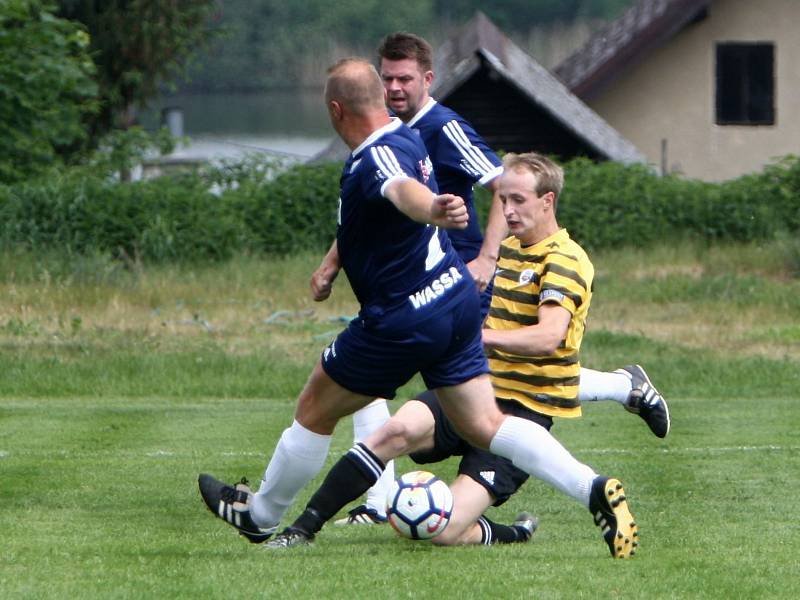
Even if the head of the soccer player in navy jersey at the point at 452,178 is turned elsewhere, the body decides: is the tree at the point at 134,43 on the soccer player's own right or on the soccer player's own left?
on the soccer player's own right

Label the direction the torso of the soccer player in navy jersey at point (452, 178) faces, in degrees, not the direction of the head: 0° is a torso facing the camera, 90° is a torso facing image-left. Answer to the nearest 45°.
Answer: approximately 45°

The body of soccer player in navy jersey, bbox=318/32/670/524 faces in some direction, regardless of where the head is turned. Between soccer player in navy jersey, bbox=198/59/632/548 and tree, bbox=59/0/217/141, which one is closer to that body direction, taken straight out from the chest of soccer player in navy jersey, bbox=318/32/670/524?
the soccer player in navy jersey

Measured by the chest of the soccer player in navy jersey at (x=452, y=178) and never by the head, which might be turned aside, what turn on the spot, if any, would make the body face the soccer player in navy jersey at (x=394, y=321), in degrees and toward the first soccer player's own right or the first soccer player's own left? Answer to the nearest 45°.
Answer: approximately 45° to the first soccer player's own left
